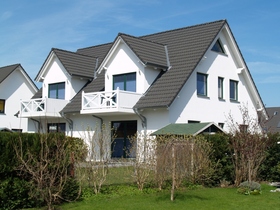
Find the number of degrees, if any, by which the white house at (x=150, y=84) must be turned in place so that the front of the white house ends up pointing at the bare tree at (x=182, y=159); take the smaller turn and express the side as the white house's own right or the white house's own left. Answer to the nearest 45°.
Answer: approximately 45° to the white house's own left

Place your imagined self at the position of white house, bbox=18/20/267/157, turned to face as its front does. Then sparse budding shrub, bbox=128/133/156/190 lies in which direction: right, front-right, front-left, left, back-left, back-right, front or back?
front-left

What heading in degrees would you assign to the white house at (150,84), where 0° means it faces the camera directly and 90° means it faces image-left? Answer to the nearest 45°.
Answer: approximately 45°

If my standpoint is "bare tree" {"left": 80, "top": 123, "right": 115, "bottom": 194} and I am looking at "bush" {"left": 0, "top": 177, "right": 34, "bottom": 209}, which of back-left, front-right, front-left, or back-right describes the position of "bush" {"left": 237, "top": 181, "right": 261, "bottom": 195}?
back-left

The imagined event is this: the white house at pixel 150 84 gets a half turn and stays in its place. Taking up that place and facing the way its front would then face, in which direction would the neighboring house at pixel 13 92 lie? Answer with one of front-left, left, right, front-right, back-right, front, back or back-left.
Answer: left
